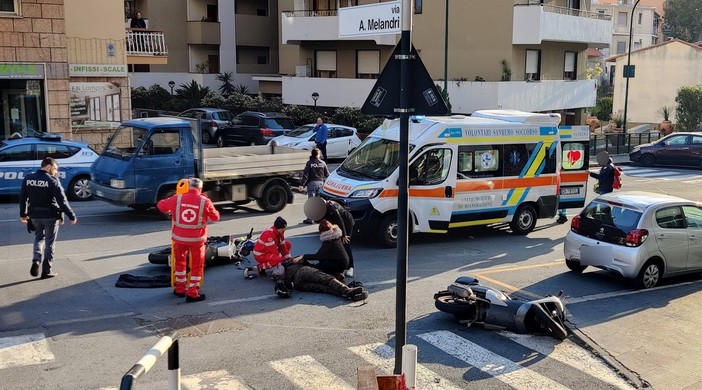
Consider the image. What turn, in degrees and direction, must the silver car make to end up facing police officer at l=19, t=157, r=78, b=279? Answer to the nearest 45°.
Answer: approximately 180°

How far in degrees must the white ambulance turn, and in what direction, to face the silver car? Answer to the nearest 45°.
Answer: approximately 90° to its left

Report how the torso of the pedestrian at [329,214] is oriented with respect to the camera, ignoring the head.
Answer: to the viewer's left

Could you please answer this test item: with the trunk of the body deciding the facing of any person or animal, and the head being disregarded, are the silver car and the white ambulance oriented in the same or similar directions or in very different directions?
very different directions

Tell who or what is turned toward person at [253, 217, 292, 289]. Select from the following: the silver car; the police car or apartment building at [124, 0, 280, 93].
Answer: the apartment building

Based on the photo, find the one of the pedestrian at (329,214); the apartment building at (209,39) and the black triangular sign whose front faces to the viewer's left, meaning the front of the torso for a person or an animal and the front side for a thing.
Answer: the pedestrian

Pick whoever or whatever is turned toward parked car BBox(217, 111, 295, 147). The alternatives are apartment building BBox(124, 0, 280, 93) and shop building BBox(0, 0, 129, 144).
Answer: apartment building BBox(124, 0, 280, 93)

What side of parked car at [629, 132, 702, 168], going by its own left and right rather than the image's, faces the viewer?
left

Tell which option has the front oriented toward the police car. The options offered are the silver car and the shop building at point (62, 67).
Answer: the shop building

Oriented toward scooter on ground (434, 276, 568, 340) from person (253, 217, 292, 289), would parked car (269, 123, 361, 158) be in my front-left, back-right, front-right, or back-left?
back-left

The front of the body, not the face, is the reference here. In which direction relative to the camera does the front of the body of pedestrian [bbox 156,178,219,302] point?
away from the camera

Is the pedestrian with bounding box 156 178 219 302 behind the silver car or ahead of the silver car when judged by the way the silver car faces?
behind
